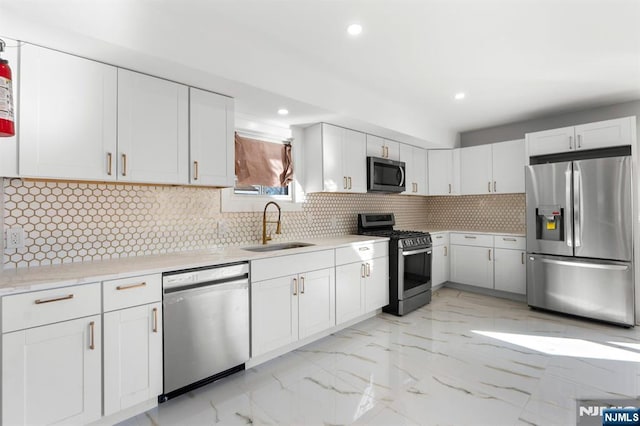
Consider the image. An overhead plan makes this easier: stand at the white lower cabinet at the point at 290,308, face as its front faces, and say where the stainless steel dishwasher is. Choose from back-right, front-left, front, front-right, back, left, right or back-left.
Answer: right

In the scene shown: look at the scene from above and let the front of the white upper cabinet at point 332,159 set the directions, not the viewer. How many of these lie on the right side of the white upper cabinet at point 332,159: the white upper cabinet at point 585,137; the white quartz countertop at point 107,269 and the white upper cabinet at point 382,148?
1

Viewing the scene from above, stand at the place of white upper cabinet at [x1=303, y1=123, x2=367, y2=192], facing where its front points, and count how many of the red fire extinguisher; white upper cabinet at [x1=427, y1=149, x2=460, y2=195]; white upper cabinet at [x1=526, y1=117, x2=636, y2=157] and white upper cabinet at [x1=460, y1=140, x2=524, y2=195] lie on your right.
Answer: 1

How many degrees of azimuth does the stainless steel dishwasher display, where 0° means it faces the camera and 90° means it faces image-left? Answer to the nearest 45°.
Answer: approximately 315°

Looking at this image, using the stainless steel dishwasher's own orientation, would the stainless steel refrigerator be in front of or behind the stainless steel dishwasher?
in front

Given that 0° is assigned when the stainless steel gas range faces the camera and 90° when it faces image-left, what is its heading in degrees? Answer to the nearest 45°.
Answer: approximately 315°

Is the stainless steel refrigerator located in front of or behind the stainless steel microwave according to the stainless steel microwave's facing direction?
in front

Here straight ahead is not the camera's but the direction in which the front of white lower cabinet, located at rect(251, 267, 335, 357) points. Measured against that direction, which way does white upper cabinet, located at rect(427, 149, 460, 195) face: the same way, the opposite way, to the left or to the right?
to the right

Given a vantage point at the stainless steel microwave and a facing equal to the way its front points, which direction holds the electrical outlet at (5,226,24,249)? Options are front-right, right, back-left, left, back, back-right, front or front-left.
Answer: right

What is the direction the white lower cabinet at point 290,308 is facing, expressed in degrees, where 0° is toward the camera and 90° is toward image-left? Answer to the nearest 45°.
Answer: approximately 315°

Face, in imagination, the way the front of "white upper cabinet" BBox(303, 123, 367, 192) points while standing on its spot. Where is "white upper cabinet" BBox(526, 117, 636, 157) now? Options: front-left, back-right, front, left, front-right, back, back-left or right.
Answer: front-left
